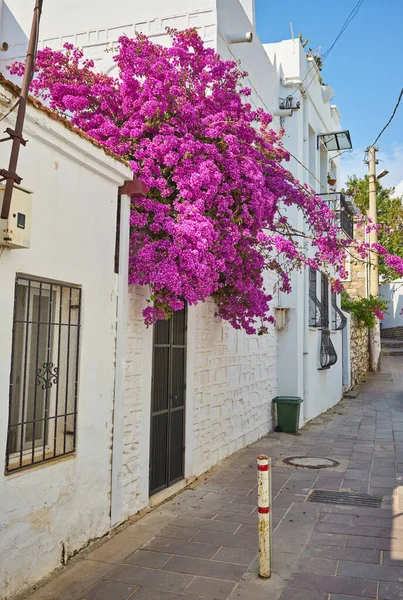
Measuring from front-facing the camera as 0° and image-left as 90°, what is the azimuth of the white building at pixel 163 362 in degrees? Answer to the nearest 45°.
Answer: approximately 315°

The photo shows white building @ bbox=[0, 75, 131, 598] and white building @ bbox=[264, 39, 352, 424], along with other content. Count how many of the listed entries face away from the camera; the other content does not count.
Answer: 0

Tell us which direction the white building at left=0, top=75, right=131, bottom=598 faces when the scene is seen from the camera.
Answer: facing the viewer and to the right of the viewer

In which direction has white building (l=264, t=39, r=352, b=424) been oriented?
to the viewer's right

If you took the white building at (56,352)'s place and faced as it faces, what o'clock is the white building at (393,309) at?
the white building at (393,309) is roughly at 9 o'clock from the white building at (56,352).

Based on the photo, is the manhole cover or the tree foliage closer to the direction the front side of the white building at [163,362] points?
the manhole cover

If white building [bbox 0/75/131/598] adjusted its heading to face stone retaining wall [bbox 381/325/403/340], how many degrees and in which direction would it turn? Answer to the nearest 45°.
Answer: approximately 90° to its left

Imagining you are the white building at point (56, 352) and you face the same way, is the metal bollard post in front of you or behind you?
in front

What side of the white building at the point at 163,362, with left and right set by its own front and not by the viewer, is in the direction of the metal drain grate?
front

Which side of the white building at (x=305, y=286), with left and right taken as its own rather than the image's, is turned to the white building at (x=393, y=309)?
left

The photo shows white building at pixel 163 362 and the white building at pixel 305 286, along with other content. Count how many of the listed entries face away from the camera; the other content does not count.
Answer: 0
